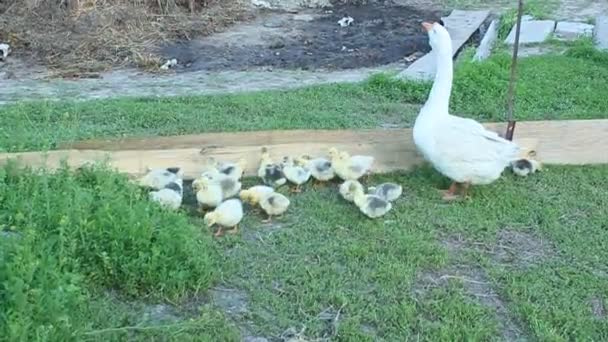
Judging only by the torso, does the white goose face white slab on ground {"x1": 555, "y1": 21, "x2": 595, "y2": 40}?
no

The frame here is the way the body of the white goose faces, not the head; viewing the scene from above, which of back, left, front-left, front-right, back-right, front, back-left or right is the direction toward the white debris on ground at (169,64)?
front-right

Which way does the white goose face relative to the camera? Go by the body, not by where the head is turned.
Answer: to the viewer's left

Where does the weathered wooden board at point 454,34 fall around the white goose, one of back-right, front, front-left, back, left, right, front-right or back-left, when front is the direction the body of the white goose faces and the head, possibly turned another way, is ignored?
right

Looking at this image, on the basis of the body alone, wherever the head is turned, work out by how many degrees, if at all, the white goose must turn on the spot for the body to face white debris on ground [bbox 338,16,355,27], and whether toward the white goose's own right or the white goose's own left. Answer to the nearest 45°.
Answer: approximately 90° to the white goose's own right

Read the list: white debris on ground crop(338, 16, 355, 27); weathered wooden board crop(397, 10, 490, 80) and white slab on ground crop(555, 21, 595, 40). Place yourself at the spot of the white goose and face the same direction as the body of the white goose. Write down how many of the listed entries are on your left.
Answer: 0

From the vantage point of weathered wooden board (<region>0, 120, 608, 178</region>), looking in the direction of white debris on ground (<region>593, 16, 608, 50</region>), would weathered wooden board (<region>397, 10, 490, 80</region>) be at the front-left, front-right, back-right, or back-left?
front-left

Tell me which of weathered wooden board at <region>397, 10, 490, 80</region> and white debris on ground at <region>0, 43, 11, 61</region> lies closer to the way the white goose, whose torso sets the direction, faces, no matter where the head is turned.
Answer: the white debris on ground

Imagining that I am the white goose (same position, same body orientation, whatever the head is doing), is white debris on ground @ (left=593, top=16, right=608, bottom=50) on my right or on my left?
on my right
